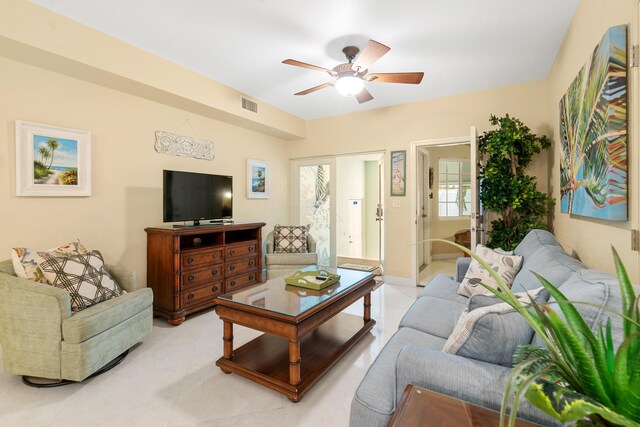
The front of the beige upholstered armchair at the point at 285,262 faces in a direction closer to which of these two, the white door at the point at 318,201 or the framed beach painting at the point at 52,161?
the framed beach painting

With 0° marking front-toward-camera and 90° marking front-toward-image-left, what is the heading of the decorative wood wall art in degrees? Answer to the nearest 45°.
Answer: approximately 315°

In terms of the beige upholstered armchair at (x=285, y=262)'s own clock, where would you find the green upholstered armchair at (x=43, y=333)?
the green upholstered armchair at (x=43, y=333) is roughly at 1 o'clock from the beige upholstered armchair at (x=285, y=262).

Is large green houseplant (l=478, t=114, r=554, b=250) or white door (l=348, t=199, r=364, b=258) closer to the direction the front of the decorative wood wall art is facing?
the large green houseplant

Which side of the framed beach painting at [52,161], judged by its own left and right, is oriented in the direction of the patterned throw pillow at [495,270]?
front

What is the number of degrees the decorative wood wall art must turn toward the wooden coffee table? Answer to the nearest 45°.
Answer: approximately 45° to its right

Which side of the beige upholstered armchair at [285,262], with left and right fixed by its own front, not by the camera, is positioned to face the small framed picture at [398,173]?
left

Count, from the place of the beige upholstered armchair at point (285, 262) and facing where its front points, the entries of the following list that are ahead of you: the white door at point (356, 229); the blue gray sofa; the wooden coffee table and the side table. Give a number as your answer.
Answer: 3

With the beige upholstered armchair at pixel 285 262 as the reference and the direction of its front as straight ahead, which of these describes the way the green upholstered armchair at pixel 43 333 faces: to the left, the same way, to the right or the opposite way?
to the left

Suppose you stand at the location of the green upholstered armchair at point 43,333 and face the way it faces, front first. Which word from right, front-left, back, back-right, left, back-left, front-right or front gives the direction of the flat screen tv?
left

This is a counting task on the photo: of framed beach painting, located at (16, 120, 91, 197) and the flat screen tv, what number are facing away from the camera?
0

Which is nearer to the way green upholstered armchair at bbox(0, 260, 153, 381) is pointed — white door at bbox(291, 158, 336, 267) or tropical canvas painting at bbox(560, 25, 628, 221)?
the tropical canvas painting

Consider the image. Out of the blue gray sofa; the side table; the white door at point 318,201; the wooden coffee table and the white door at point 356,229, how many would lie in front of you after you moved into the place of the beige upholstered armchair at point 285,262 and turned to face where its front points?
3
